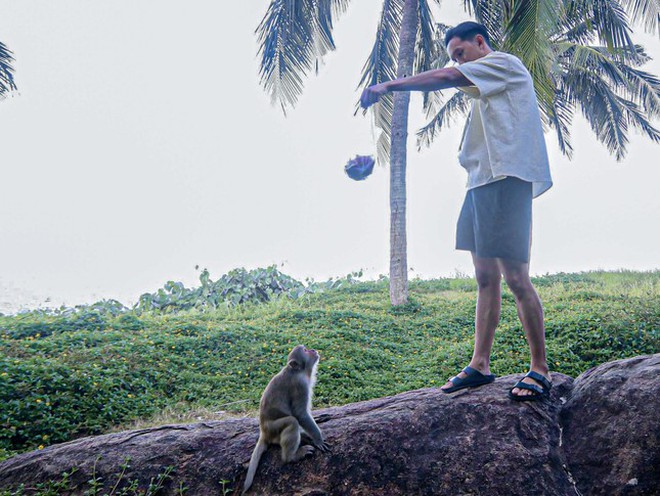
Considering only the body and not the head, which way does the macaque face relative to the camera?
to the viewer's right

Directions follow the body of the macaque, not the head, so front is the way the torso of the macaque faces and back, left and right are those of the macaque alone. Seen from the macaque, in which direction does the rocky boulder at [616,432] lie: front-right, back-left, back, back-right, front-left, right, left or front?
front

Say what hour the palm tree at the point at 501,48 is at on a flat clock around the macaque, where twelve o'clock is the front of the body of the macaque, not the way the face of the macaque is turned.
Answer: The palm tree is roughly at 10 o'clock from the macaque.

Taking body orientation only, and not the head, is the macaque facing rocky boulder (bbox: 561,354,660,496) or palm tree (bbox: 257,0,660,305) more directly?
the rocky boulder
